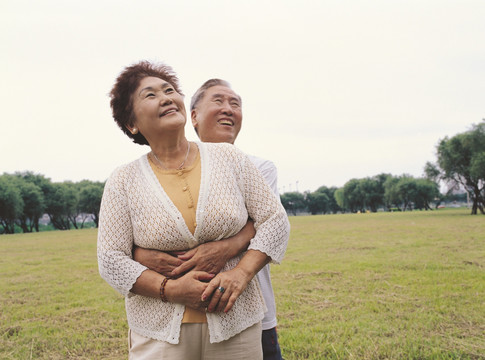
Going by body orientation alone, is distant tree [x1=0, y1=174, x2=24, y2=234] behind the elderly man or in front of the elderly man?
behind

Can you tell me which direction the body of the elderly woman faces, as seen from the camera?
toward the camera

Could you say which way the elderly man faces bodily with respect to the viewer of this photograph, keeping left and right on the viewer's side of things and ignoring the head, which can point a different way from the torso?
facing the viewer

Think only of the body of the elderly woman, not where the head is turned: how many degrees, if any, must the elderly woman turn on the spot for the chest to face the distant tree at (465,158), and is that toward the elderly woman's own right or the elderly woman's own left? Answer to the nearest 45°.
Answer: approximately 135° to the elderly woman's own left

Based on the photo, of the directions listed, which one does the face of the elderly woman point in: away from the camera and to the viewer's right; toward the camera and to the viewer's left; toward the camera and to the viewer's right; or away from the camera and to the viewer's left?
toward the camera and to the viewer's right

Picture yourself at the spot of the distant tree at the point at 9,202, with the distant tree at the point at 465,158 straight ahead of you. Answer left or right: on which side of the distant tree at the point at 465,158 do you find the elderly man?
right

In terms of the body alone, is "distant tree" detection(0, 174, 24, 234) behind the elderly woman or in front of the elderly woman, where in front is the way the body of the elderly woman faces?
behind

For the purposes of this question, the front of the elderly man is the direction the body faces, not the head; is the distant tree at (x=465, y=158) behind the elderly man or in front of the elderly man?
behind
